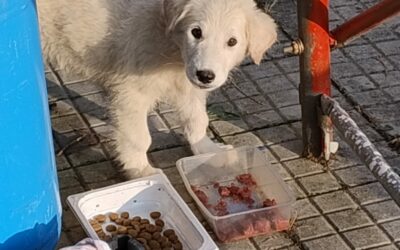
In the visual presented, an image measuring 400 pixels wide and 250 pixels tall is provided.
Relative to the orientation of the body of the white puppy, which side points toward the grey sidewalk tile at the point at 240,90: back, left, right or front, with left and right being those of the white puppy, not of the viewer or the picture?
left

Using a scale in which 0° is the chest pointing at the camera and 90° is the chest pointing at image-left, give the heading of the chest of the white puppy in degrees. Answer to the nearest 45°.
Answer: approximately 315°

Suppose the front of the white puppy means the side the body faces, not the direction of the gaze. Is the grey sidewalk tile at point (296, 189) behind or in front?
in front

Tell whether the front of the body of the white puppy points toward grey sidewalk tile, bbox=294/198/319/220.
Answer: yes

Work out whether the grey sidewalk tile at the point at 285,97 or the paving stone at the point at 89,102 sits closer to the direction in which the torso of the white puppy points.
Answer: the grey sidewalk tile

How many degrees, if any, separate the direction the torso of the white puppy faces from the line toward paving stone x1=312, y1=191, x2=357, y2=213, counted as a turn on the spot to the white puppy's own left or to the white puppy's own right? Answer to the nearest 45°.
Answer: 0° — it already faces it

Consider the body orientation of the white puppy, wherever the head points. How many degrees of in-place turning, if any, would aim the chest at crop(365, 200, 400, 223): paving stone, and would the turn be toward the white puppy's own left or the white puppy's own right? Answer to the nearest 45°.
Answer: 0° — it already faces it

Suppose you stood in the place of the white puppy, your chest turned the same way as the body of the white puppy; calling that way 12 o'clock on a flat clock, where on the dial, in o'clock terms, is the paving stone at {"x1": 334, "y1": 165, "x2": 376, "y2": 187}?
The paving stone is roughly at 11 o'clock from the white puppy.

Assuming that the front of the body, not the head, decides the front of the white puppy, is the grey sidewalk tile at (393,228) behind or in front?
in front

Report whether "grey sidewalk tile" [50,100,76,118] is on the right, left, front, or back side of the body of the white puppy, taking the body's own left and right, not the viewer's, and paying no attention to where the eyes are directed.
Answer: back
